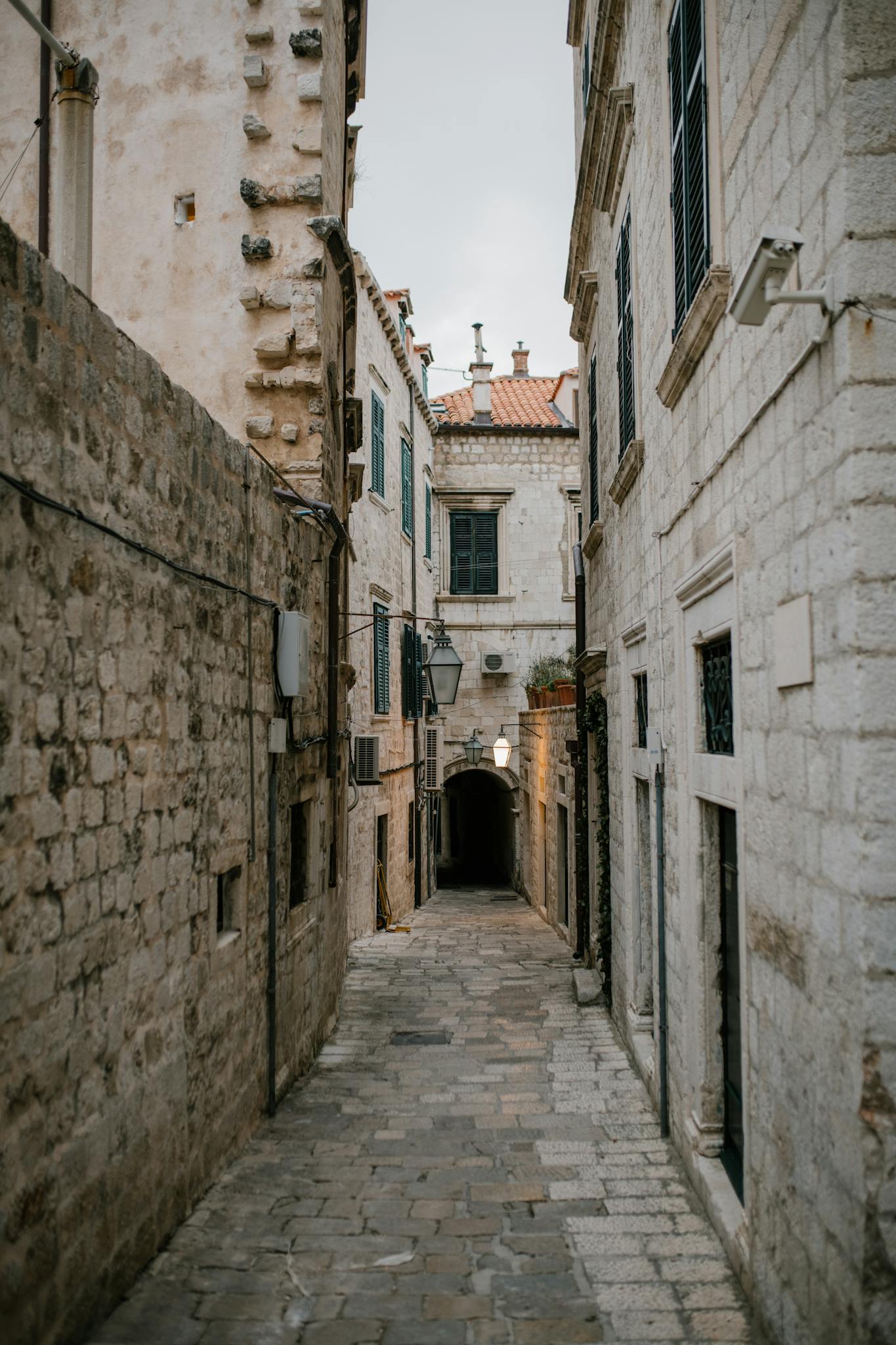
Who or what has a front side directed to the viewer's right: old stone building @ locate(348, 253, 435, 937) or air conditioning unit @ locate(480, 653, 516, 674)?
the old stone building

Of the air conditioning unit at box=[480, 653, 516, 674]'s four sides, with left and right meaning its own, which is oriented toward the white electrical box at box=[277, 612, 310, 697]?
front

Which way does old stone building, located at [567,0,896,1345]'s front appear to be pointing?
to the viewer's left

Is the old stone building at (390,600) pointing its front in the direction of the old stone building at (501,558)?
no

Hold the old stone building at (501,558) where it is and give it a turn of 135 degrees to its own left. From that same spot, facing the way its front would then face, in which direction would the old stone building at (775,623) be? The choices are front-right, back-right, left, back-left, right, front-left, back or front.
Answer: back-right

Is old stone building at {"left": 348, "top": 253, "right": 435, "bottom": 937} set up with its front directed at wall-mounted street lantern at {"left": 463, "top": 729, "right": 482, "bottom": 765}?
no

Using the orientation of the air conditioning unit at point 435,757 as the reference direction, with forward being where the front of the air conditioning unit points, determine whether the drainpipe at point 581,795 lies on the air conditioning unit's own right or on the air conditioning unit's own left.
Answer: on the air conditioning unit's own right

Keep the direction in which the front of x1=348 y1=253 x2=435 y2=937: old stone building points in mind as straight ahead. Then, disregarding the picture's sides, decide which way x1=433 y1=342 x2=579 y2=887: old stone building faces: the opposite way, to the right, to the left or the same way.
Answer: to the right

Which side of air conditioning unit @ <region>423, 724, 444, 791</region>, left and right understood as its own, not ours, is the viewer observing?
right

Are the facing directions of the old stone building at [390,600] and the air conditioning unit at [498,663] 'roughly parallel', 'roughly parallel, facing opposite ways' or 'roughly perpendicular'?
roughly perpendicular

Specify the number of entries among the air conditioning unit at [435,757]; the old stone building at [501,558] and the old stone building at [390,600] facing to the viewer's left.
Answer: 0

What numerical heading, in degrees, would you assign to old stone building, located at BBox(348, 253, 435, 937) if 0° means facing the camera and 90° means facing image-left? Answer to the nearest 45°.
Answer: approximately 270°

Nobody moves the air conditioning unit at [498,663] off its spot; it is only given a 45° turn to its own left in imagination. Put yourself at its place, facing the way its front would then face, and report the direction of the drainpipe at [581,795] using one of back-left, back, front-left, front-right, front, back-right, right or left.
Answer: front-right

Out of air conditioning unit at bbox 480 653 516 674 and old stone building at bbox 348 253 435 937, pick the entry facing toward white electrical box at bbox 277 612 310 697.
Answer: the air conditioning unit

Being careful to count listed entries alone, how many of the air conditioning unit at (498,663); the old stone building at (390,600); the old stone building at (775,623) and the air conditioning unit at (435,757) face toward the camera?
1

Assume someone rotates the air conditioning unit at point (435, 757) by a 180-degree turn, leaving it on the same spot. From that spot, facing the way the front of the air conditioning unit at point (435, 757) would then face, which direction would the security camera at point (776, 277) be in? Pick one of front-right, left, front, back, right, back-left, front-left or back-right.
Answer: left

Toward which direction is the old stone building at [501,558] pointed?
toward the camera

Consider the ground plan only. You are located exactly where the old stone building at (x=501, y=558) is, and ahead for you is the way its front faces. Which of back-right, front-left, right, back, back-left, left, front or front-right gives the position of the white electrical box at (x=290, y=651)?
front
